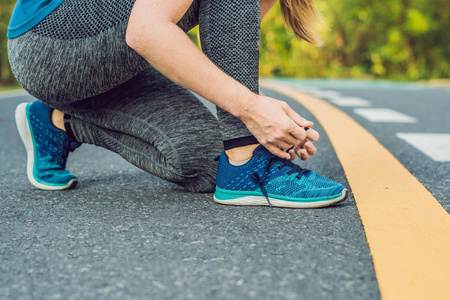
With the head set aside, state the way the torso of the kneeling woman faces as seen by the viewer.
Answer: to the viewer's right
